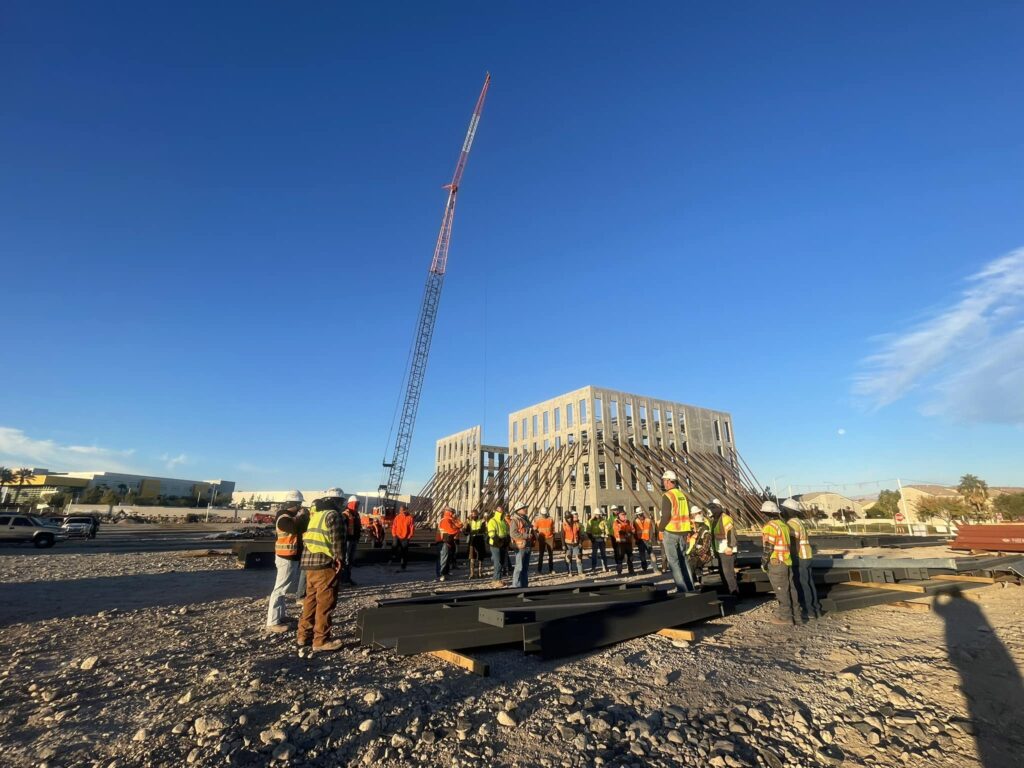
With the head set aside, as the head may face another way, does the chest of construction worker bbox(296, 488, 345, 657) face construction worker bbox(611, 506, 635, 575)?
yes

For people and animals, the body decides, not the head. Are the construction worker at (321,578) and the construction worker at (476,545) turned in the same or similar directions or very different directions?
very different directions

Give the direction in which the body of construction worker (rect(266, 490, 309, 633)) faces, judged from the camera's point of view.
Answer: to the viewer's right

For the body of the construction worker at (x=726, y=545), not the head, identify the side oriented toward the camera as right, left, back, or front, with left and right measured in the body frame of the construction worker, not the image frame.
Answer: left

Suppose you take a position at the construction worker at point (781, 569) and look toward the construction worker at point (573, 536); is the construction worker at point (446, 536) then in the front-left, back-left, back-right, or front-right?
front-left

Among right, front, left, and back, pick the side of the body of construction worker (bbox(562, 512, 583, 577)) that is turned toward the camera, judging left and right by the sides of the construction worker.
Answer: front

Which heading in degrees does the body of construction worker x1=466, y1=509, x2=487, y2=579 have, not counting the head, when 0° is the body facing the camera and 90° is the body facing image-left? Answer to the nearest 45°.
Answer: approximately 0°

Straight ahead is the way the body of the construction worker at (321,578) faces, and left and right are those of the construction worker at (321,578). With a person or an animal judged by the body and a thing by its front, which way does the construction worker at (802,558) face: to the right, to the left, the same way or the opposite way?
to the left

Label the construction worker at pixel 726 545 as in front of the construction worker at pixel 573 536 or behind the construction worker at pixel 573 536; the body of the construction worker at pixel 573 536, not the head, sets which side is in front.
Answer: in front

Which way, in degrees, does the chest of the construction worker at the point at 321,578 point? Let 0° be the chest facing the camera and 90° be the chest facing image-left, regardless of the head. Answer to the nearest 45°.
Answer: approximately 225°

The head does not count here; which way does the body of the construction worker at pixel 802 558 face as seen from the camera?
to the viewer's left

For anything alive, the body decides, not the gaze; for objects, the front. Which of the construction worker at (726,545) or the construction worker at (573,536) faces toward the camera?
the construction worker at (573,536)

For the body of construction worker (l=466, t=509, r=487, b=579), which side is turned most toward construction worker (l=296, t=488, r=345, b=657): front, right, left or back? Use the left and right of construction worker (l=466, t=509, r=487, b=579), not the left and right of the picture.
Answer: front

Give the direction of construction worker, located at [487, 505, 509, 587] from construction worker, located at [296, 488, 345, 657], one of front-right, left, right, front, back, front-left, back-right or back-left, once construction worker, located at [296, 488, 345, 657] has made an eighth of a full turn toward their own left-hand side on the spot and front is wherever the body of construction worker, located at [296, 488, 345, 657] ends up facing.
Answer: front-right

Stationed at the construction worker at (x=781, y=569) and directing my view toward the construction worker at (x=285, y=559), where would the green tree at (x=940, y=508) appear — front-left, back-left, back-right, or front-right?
back-right

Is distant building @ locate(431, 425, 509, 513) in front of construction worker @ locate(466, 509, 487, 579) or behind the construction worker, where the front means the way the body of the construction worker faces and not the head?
behind

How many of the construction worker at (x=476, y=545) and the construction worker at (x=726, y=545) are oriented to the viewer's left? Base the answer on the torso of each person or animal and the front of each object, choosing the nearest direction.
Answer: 1

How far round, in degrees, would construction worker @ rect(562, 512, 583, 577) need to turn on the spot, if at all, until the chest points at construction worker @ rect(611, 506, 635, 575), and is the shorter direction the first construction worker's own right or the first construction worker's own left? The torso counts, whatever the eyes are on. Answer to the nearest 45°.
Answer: approximately 90° to the first construction worker's own left

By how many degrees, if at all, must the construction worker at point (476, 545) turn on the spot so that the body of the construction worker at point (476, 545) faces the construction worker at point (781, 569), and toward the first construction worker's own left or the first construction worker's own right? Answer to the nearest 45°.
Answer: approximately 45° to the first construction worker's own left
